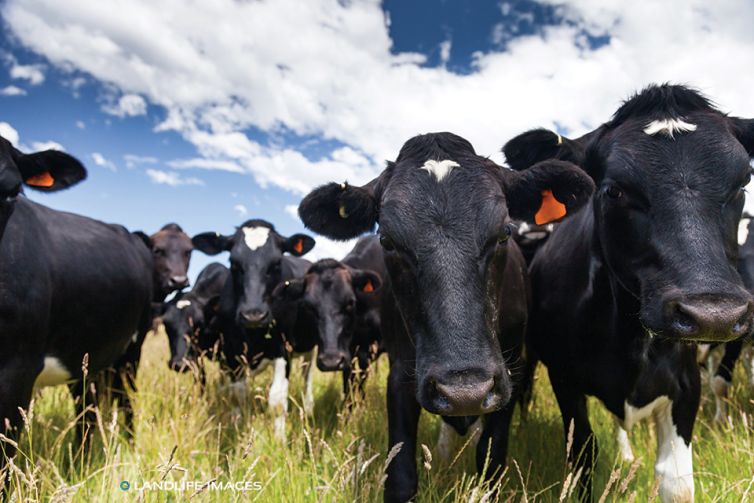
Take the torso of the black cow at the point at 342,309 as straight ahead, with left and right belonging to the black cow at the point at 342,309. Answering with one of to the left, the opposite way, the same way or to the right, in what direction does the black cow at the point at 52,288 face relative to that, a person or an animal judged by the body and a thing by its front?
the same way

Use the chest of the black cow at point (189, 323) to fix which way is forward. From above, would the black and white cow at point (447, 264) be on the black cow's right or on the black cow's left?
on the black cow's left

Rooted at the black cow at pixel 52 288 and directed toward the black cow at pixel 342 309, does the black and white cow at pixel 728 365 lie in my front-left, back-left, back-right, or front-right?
front-right

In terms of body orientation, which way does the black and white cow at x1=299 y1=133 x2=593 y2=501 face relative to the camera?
toward the camera

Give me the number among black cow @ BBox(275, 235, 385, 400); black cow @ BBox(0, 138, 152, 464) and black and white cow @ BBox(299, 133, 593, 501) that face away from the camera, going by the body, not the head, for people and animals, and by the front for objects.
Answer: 0

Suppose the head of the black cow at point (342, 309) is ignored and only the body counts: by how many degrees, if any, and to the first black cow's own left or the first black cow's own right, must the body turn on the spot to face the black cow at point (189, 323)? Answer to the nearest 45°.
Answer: approximately 90° to the first black cow's own right

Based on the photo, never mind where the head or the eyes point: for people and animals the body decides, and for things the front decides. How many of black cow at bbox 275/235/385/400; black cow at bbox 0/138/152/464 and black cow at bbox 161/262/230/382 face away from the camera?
0

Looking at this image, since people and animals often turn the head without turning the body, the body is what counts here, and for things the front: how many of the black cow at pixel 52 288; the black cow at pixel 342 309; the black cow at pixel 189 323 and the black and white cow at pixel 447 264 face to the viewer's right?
0

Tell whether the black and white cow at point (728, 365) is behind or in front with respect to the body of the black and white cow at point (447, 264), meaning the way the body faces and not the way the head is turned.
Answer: behind

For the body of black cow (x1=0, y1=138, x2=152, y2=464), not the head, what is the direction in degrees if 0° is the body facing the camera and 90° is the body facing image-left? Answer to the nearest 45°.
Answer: approximately 45°

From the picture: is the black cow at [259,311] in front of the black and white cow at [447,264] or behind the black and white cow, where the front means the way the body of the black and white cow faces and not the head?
behind

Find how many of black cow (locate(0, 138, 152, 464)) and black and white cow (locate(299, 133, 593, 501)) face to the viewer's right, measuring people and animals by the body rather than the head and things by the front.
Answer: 0

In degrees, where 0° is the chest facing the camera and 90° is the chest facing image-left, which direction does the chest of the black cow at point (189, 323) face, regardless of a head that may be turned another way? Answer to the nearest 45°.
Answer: approximately 45°

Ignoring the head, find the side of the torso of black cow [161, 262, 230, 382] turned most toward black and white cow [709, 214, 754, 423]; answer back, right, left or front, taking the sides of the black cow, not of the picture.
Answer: left

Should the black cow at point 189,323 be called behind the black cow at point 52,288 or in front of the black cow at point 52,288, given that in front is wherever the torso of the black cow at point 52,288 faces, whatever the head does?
behind
